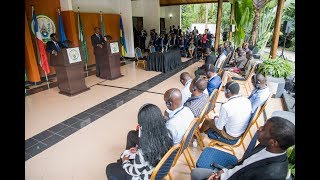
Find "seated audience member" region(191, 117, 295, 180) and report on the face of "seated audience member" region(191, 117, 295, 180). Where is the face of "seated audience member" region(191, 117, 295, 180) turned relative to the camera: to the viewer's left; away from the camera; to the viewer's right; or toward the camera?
to the viewer's left

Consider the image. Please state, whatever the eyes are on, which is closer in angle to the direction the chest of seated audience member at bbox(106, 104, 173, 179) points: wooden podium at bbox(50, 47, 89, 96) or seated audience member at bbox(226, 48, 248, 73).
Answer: the wooden podium

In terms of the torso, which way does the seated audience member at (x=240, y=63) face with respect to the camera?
to the viewer's left

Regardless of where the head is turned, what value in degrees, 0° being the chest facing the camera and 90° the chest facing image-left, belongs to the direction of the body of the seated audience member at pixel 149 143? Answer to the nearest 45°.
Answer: approximately 135°

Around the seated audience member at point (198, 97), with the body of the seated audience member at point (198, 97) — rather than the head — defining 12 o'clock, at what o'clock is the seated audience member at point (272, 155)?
the seated audience member at point (272, 155) is roughly at 7 o'clock from the seated audience member at point (198, 97).

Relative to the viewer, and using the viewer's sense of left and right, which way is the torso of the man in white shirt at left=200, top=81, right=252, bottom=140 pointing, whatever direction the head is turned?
facing away from the viewer and to the left of the viewer

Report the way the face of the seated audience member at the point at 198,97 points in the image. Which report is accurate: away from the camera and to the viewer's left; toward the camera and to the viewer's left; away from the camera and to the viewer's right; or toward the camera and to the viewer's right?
away from the camera and to the viewer's left

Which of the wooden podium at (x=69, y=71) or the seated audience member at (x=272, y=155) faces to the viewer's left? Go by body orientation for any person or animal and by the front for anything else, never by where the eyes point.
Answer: the seated audience member

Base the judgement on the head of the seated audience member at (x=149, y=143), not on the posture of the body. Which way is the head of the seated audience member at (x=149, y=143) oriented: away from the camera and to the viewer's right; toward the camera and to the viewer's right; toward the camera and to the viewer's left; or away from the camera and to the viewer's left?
away from the camera and to the viewer's left

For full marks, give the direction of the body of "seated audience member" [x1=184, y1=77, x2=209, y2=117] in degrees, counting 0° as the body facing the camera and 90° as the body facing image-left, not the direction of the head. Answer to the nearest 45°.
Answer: approximately 135°

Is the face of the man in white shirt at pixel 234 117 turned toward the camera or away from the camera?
away from the camera

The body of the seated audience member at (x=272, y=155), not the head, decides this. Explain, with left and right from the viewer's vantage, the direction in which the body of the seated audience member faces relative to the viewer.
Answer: facing to the left of the viewer
